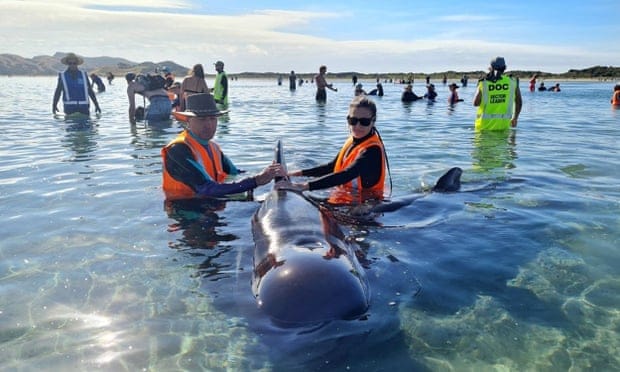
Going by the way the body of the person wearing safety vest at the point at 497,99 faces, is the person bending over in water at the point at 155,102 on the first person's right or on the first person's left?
on the first person's left

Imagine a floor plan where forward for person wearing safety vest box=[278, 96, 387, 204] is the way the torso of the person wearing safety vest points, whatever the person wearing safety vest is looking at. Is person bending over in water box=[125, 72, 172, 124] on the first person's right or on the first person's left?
on the first person's right

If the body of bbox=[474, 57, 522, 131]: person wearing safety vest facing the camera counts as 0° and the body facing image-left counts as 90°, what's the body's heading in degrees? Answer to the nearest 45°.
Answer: approximately 180°

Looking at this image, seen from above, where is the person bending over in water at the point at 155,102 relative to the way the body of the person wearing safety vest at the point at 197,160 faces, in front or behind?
behind

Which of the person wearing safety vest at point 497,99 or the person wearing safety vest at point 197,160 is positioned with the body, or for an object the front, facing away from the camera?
the person wearing safety vest at point 497,99

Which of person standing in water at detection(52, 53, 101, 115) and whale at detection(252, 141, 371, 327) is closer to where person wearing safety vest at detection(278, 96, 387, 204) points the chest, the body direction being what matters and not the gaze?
the whale

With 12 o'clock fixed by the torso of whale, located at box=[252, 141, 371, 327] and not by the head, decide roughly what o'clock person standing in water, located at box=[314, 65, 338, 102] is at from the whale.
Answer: The person standing in water is roughly at 6 o'clock from the whale.

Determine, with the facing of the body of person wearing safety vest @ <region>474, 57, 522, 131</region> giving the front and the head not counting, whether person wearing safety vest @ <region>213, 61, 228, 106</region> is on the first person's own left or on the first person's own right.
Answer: on the first person's own left

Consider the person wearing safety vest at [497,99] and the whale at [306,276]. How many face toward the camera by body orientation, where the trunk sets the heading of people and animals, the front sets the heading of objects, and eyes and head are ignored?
1

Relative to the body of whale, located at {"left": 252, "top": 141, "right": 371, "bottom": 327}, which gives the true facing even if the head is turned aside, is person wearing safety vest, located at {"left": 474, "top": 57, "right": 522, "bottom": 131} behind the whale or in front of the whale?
behind

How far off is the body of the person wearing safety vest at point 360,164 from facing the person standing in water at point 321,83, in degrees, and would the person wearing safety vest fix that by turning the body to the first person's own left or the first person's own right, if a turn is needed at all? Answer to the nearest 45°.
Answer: approximately 135° to the first person's own right
